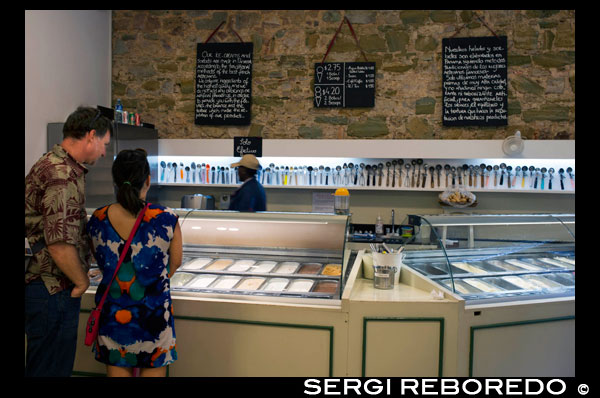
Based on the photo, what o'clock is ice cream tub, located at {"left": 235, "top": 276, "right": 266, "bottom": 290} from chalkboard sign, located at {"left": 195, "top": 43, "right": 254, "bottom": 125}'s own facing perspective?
The ice cream tub is roughly at 12 o'clock from the chalkboard sign.

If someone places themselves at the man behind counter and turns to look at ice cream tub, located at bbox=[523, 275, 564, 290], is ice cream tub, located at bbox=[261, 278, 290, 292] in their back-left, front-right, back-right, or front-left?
front-right

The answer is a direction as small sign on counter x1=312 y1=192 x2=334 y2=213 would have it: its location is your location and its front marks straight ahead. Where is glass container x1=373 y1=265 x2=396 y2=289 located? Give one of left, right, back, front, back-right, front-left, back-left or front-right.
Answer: front

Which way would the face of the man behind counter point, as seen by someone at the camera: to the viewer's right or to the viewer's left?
to the viewer's left

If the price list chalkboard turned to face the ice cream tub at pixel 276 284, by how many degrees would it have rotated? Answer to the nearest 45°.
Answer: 0° — it already faces it

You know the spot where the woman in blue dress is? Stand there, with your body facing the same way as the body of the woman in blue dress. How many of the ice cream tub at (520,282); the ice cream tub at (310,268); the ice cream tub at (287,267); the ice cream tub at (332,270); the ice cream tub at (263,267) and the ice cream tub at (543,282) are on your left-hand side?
0

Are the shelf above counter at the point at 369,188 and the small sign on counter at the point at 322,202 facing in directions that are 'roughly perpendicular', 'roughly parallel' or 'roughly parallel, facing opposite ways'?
roughly parallel

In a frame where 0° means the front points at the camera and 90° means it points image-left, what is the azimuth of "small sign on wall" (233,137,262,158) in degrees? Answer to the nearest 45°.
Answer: approximately 0°

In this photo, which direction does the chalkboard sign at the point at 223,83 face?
toward the camera

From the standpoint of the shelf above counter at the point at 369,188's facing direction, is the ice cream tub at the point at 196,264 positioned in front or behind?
in front

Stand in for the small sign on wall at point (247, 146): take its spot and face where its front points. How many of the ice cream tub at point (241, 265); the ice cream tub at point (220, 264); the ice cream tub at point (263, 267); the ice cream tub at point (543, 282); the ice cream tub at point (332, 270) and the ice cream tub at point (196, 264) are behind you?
0

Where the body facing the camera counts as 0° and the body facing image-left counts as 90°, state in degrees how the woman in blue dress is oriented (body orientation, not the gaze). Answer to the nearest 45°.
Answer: approximately 180°

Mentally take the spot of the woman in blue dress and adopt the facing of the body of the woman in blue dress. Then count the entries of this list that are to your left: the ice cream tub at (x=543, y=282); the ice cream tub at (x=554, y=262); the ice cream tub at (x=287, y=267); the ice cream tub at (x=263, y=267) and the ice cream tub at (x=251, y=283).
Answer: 0

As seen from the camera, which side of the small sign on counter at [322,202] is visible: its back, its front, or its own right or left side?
front
